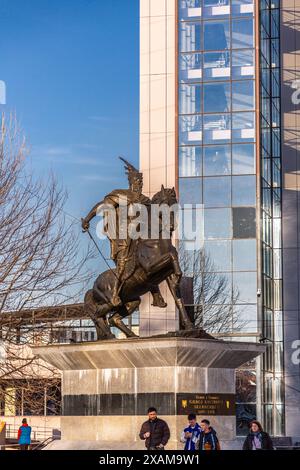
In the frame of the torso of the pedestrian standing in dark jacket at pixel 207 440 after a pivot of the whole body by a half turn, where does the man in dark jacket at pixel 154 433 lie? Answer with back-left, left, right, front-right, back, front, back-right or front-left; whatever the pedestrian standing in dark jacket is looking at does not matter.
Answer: back-left

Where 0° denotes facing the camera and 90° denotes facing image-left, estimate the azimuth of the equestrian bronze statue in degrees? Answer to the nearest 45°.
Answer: approximately 315°

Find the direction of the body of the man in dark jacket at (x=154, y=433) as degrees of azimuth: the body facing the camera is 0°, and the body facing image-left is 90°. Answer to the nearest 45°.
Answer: approximately 0°

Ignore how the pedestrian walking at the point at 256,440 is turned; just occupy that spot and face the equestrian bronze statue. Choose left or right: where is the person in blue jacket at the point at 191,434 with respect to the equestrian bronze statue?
left

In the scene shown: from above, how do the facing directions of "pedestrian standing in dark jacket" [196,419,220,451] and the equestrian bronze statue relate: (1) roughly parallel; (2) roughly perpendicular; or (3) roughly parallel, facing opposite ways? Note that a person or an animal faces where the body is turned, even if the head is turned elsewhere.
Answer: roughly perpendicular

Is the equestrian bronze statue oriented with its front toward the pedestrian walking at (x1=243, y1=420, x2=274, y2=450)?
yes

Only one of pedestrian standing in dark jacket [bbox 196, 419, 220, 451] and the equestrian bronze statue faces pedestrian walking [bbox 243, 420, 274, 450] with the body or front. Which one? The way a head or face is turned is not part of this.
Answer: the equestrian bronze statue
